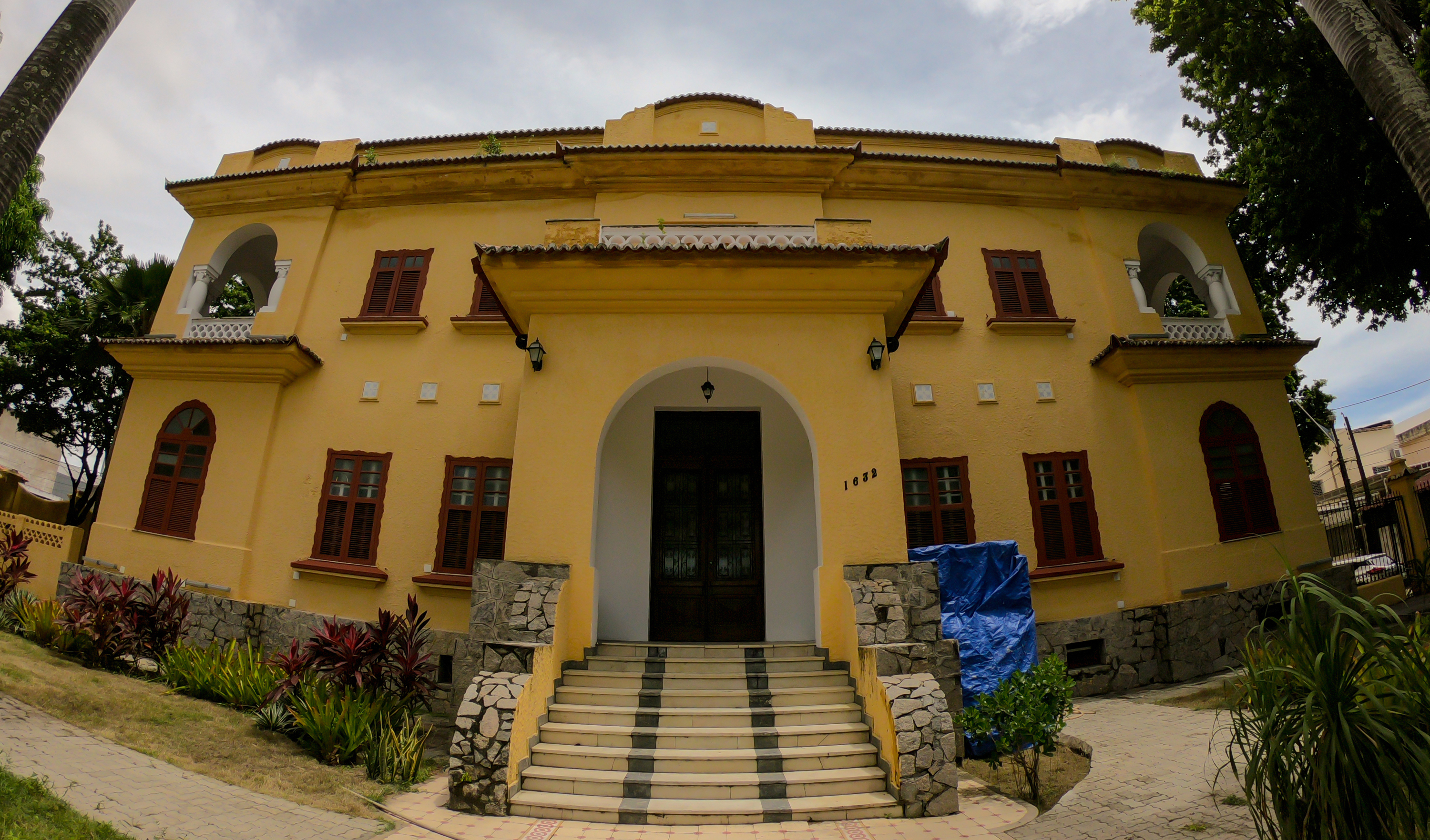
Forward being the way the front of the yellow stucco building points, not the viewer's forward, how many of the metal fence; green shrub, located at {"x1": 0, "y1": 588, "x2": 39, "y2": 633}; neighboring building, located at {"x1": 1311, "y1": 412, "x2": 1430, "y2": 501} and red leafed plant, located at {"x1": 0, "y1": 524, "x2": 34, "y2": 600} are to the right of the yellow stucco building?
2

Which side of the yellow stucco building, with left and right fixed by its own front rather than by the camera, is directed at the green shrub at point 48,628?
right

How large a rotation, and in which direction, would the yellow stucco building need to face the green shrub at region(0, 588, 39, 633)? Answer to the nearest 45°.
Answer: approximately 90° to its right

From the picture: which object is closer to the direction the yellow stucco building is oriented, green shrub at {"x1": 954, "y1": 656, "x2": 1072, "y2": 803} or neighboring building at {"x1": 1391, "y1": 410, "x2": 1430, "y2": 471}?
the green shrub

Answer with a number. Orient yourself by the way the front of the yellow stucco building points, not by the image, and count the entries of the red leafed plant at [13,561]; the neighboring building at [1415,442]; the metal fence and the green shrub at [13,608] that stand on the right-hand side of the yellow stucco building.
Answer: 2

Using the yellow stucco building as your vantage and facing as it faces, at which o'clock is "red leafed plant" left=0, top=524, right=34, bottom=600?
The red leafed plant is roughly at 3 o'clock from the yellow stucco building.

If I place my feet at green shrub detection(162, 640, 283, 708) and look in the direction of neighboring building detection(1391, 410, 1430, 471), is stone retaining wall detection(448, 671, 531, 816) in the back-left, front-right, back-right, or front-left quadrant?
front-right

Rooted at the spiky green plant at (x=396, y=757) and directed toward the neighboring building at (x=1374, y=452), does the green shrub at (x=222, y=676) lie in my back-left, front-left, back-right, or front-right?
back-left

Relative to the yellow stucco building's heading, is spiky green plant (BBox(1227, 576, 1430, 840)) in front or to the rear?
in front

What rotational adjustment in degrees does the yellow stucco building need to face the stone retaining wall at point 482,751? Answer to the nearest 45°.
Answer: approximately 45° to its right

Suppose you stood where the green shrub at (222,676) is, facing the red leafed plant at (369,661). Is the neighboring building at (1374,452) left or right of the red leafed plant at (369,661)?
left

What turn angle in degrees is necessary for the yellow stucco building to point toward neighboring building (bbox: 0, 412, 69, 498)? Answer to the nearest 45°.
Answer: approximately 135° to its right

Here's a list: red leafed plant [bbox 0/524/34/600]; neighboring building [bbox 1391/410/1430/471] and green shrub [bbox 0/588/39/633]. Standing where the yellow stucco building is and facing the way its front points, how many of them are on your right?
2

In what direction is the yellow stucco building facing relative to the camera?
toward the camera

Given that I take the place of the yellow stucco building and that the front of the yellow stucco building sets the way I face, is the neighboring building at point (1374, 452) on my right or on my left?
on my left

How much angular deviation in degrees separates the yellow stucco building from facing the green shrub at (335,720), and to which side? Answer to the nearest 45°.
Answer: approximately 45° to its right
